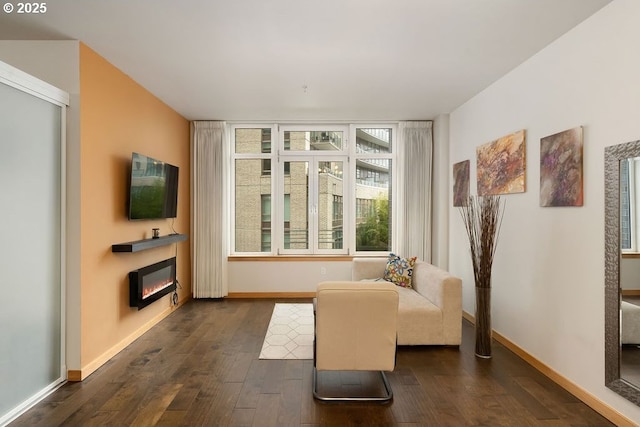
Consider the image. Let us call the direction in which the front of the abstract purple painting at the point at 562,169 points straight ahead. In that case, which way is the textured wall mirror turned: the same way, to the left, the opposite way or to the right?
the same way

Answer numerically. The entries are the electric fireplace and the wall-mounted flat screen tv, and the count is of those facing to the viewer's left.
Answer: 0

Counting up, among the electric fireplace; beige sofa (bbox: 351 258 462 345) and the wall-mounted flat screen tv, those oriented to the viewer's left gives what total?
1

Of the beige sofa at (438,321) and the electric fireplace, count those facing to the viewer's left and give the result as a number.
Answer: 1

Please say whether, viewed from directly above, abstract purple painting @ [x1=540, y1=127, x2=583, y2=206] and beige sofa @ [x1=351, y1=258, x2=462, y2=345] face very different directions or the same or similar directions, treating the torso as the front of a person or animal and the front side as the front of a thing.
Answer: same or similar directions

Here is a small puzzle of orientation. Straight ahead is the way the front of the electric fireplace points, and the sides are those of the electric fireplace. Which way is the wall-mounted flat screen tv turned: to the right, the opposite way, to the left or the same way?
the same way

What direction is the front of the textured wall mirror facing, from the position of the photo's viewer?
facing the viewer and to the left of the viewer

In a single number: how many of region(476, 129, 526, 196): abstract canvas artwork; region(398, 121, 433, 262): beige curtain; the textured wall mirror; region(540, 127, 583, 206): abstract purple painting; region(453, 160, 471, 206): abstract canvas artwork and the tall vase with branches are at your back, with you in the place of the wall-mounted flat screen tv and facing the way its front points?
0

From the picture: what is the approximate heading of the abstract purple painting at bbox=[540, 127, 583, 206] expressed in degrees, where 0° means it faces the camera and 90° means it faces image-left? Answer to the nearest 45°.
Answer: approximately 45°

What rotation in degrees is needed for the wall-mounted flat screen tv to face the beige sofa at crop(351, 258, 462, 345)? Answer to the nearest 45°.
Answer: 0° — it already faces it

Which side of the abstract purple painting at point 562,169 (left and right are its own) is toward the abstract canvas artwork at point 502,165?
right

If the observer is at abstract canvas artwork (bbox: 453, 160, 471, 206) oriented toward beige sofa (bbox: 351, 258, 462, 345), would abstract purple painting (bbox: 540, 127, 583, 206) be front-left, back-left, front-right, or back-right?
front-left

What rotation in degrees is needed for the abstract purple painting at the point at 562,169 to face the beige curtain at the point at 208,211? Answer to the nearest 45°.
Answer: approximately 45° to its right

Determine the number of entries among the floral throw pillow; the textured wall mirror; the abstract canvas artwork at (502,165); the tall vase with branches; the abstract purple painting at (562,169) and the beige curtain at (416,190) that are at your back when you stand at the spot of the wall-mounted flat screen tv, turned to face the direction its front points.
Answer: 0

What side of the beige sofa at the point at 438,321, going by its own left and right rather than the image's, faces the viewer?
left

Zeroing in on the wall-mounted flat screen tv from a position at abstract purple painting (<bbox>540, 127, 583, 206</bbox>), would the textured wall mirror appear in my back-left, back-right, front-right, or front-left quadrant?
back-left

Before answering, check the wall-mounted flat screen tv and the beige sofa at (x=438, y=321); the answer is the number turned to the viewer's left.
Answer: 1

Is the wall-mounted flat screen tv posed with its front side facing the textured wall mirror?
yes

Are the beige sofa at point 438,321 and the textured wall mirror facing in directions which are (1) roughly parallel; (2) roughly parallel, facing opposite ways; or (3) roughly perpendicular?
roughly parallel

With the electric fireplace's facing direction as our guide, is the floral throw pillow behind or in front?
in front

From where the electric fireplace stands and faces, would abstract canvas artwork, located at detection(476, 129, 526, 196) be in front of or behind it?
in front
